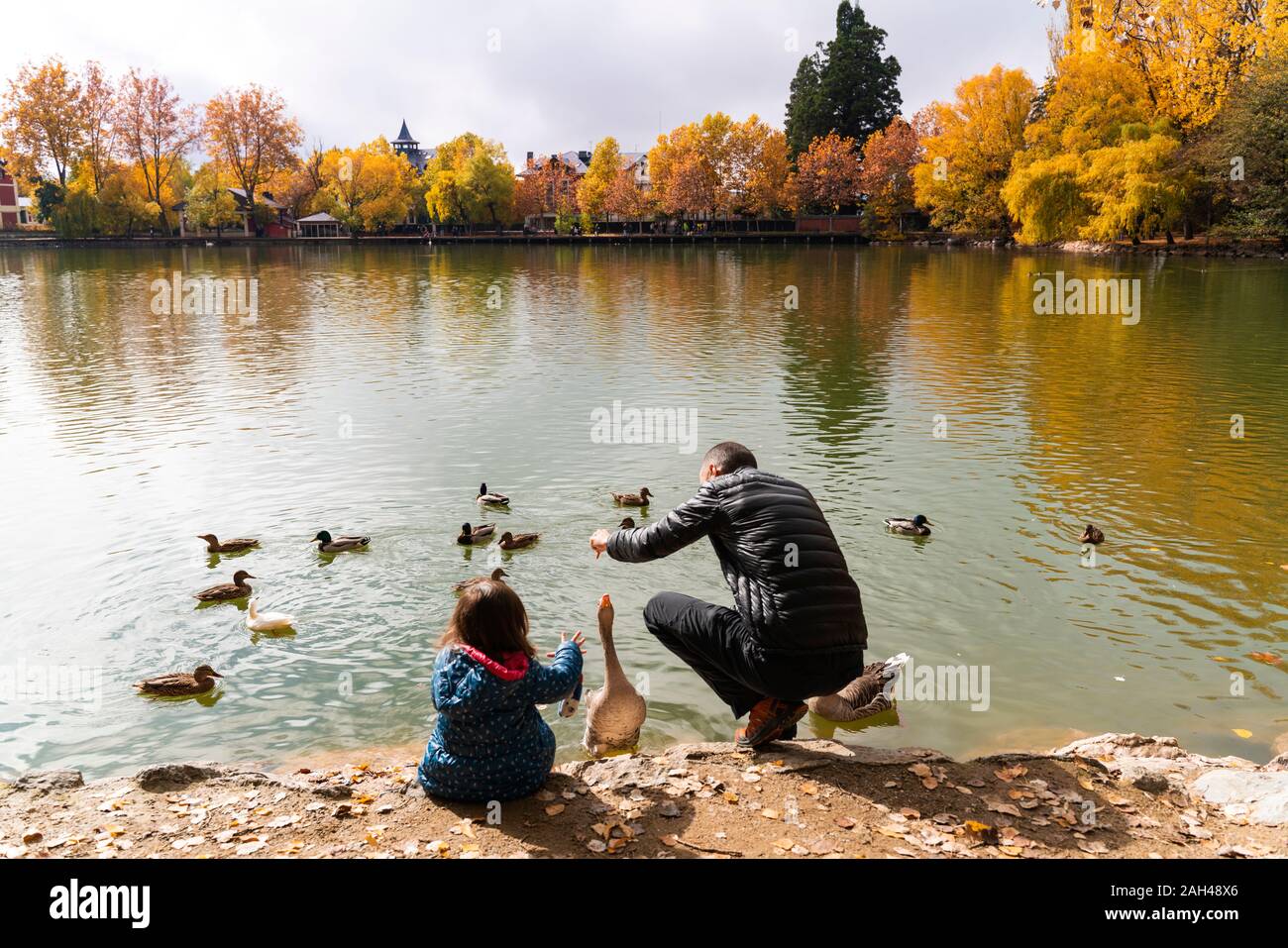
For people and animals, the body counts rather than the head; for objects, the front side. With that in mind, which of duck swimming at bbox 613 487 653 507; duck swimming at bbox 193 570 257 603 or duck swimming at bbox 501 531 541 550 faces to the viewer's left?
duck swimming at bbox 501 531 541 550

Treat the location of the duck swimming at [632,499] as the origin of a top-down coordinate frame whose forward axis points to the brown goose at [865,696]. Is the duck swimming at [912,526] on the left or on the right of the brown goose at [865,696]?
left

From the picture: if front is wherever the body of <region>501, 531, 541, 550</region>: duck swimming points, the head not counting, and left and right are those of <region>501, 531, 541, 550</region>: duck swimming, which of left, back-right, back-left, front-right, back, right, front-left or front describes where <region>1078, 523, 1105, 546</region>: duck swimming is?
back

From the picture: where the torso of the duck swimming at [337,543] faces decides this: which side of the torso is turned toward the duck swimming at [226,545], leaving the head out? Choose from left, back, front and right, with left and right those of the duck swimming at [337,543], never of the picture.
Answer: front

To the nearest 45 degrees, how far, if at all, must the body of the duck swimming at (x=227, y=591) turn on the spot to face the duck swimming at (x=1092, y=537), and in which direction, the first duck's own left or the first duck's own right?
0° — it already faces it

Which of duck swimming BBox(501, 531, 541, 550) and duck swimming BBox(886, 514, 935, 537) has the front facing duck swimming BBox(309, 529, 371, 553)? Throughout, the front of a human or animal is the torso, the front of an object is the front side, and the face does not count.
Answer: duck swimming BBox(501, 531, 541, 550)

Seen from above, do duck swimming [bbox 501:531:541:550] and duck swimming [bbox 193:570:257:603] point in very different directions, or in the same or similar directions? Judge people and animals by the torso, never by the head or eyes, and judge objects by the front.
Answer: very different directions

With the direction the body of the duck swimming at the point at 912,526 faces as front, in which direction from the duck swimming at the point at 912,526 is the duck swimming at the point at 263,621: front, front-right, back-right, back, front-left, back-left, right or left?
back-right

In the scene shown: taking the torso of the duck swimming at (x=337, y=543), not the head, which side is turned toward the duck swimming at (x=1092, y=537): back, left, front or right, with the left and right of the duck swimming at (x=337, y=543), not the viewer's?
back

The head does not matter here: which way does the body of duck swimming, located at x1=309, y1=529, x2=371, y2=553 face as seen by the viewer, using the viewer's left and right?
facing to the left of the viewer

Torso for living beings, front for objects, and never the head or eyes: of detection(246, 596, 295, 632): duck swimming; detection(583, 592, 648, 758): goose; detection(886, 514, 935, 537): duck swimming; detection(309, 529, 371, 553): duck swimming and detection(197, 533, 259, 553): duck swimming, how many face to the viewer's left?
3

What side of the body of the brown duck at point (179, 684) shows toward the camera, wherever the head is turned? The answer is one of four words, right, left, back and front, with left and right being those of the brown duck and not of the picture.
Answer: right

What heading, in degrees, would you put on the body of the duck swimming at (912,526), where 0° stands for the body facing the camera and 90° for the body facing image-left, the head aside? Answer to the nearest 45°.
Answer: approximately 270°

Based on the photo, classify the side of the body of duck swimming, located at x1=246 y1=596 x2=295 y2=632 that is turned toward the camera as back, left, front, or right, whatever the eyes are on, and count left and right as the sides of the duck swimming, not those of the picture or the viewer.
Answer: left
